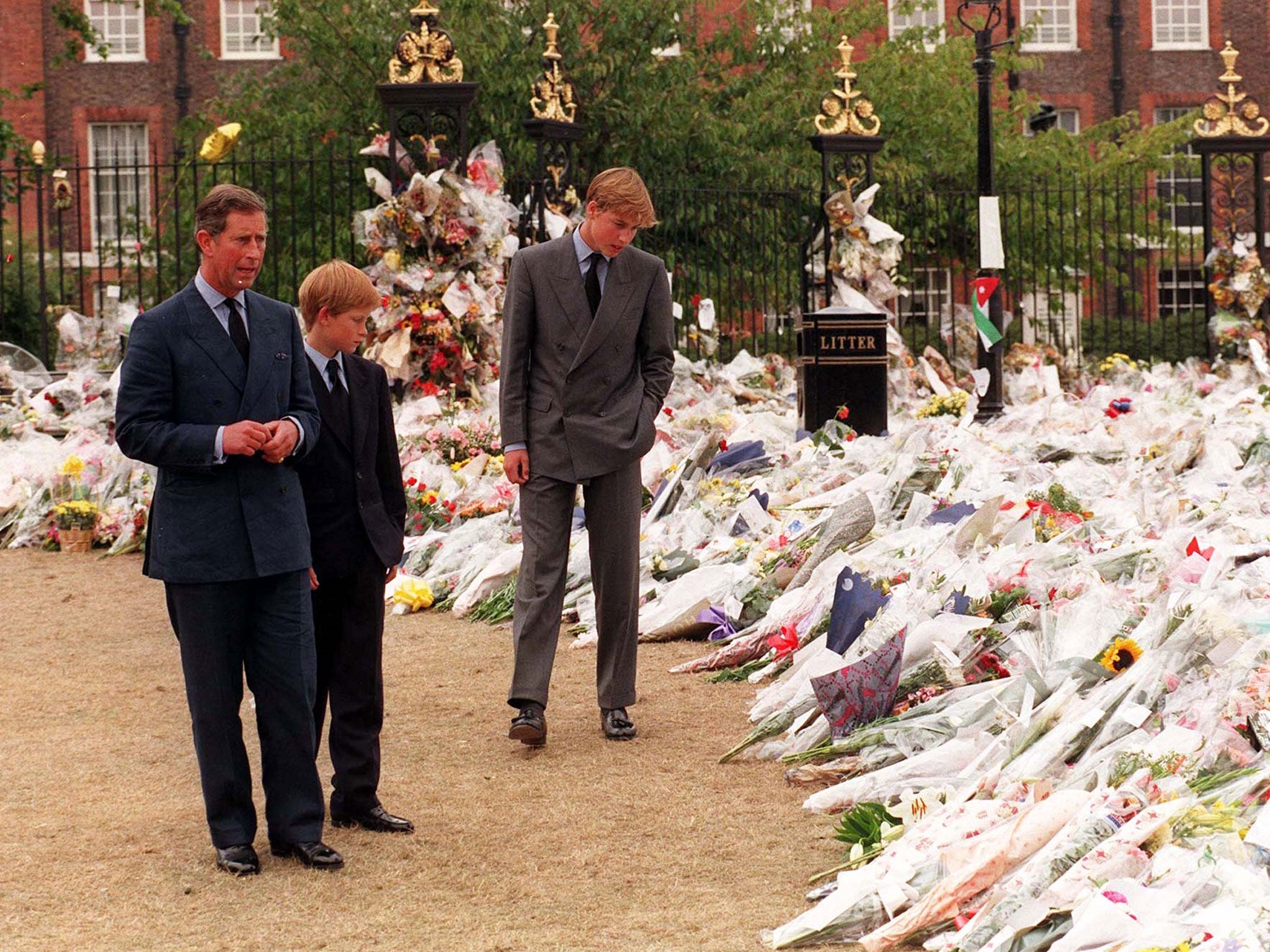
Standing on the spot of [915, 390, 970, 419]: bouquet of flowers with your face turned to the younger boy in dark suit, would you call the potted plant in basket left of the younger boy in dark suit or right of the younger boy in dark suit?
right

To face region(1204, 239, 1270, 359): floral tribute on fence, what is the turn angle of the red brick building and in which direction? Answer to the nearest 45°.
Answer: approximately 45° to its left

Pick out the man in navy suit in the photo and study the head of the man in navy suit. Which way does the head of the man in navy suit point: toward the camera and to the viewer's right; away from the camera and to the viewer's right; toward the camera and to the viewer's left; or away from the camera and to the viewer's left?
toward the camera and to the viewer's right

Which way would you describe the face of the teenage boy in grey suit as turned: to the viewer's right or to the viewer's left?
to the viewer's right

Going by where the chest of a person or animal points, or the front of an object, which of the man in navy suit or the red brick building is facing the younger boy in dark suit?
the red brick building

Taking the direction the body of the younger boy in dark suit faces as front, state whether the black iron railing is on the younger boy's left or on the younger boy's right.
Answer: on the younger boy's left

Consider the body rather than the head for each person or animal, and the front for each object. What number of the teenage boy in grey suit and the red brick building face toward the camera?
2

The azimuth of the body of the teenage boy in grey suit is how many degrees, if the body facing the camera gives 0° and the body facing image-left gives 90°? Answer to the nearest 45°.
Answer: approximately 0°

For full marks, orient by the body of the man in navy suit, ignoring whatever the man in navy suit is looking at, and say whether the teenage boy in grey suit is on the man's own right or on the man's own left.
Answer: on the man's own left

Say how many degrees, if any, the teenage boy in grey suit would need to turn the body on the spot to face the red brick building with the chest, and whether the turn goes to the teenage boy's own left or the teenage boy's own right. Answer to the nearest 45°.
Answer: approximately 180°

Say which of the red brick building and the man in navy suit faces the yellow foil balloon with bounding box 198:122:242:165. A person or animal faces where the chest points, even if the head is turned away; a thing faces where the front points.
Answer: the red brick building
